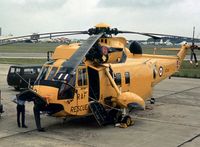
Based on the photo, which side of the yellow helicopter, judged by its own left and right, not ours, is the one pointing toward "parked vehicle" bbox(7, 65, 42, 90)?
right

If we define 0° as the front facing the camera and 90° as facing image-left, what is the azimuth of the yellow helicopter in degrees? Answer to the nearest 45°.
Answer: approximately 45°
